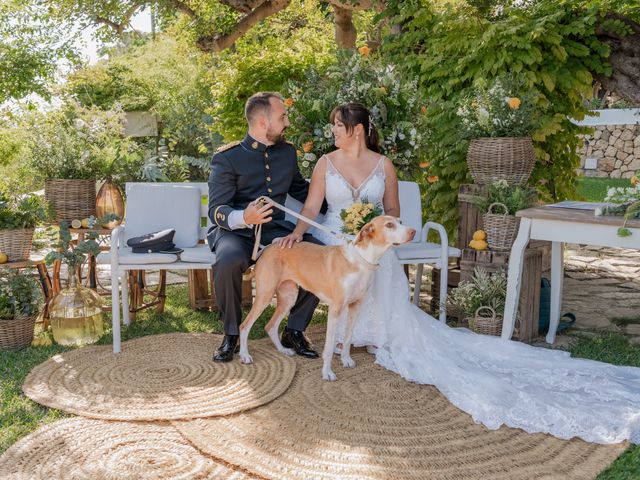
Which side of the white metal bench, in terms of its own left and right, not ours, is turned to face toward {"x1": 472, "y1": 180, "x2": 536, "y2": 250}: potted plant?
left

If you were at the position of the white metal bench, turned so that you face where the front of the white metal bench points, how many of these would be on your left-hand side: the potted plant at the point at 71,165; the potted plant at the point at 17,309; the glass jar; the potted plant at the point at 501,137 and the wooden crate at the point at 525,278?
2

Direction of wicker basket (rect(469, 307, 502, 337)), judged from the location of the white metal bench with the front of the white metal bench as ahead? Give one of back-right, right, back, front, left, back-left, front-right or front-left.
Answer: left

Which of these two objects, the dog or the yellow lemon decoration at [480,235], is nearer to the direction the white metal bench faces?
the dog

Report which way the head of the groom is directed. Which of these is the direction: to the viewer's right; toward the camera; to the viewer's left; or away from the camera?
to the viewer's right

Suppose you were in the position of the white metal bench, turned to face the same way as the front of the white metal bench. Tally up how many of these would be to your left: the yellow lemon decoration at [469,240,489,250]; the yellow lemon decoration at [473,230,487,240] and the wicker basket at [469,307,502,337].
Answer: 3

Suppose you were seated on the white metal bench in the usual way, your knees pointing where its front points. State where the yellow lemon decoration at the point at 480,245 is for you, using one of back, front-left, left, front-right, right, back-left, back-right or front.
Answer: left

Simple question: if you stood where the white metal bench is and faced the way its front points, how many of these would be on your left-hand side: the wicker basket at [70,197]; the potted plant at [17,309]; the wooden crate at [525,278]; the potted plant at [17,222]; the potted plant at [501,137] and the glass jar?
2

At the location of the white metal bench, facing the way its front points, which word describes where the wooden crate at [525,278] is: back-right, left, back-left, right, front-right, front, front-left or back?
left

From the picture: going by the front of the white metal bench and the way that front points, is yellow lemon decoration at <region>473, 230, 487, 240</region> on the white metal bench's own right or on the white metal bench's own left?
on the white metal bench's own left

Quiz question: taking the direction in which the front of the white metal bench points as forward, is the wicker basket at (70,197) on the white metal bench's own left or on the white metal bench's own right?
on the white metal bench's own right

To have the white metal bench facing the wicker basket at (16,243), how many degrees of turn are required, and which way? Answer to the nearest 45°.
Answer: approximately 90° to its right

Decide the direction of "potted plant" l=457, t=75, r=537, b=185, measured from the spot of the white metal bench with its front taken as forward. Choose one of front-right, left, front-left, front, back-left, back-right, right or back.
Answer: left

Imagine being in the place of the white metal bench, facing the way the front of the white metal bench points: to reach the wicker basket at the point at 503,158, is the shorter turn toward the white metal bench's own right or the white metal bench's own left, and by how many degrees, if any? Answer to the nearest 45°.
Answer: approximately 90° to the white metal bench's own left

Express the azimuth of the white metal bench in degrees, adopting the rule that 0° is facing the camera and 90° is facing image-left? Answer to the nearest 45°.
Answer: approximately 0°

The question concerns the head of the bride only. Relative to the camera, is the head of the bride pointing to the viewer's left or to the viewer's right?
to the viewer's left

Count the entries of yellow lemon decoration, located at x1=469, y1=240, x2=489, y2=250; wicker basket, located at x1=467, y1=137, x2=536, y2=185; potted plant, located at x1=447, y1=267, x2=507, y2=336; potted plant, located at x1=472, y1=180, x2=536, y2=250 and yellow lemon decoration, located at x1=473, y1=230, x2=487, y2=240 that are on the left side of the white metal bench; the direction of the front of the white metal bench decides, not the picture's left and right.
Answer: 5
